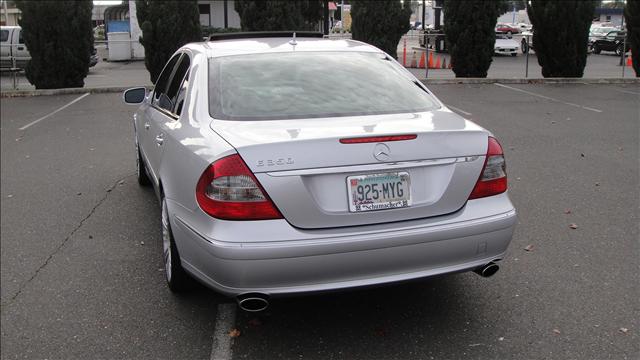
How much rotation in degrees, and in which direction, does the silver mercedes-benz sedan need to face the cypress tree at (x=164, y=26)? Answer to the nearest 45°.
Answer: approximately 45° to its right

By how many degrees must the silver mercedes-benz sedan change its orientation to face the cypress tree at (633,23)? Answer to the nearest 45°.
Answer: approximately 90° to its right

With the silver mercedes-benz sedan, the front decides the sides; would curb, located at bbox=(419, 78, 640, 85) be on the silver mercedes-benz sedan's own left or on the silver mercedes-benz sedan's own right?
on the silver mercedes-benz sedan's own right

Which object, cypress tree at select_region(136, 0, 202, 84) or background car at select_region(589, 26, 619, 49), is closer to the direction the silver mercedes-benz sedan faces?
the cypress tree

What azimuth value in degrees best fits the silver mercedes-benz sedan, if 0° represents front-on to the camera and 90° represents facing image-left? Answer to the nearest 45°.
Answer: approximately 135°
